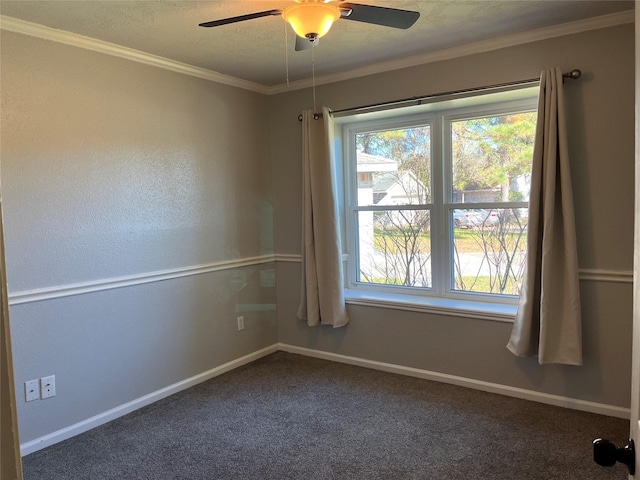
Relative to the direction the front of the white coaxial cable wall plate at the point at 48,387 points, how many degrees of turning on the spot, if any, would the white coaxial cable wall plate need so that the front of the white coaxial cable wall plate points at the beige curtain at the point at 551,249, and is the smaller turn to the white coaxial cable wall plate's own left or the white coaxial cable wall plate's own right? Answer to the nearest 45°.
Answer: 0° — it already faces it

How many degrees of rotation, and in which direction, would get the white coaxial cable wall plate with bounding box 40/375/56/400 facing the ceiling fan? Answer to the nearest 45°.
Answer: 0° — it already faces it

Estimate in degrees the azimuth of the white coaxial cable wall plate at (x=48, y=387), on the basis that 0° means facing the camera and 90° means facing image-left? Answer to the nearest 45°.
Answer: approximately 315°

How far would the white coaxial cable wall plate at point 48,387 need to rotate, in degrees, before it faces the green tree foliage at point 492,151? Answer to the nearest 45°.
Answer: approximately 45° to its left

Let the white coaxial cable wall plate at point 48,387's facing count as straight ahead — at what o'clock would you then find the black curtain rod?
The black curtain rod is roughly at 11 o'clock from the white coaxial cable wall plate.
